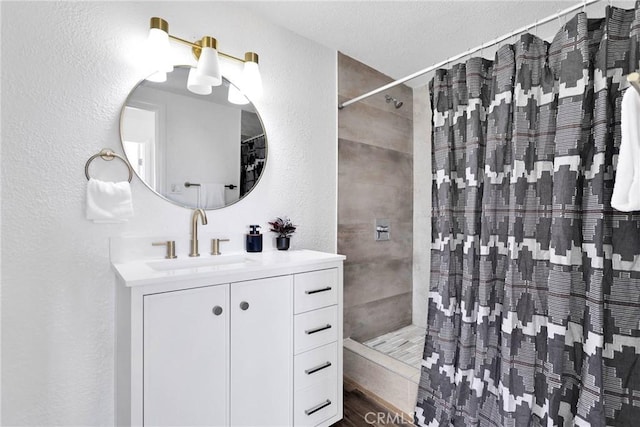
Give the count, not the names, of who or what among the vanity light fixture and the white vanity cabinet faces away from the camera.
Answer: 0

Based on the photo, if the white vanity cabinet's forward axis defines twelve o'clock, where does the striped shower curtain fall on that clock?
The striped shower curtain is roughly at 11 o'clock from the white vanity cabinet.

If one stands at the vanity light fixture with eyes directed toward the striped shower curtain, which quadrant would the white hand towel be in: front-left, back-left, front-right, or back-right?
back-right

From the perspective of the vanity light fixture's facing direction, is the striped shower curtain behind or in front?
in front

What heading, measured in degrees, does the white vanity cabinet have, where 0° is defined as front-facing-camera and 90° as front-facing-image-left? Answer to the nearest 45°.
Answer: approximately 315°

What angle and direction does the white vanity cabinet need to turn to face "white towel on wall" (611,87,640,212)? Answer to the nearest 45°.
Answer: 0° — it already faces it

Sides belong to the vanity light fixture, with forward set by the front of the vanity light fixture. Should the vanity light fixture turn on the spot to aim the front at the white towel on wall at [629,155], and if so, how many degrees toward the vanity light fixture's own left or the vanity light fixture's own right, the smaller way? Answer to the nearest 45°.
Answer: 0° — it already faces it

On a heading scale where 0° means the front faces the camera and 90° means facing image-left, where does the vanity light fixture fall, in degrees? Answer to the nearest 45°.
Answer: approximately 315°
